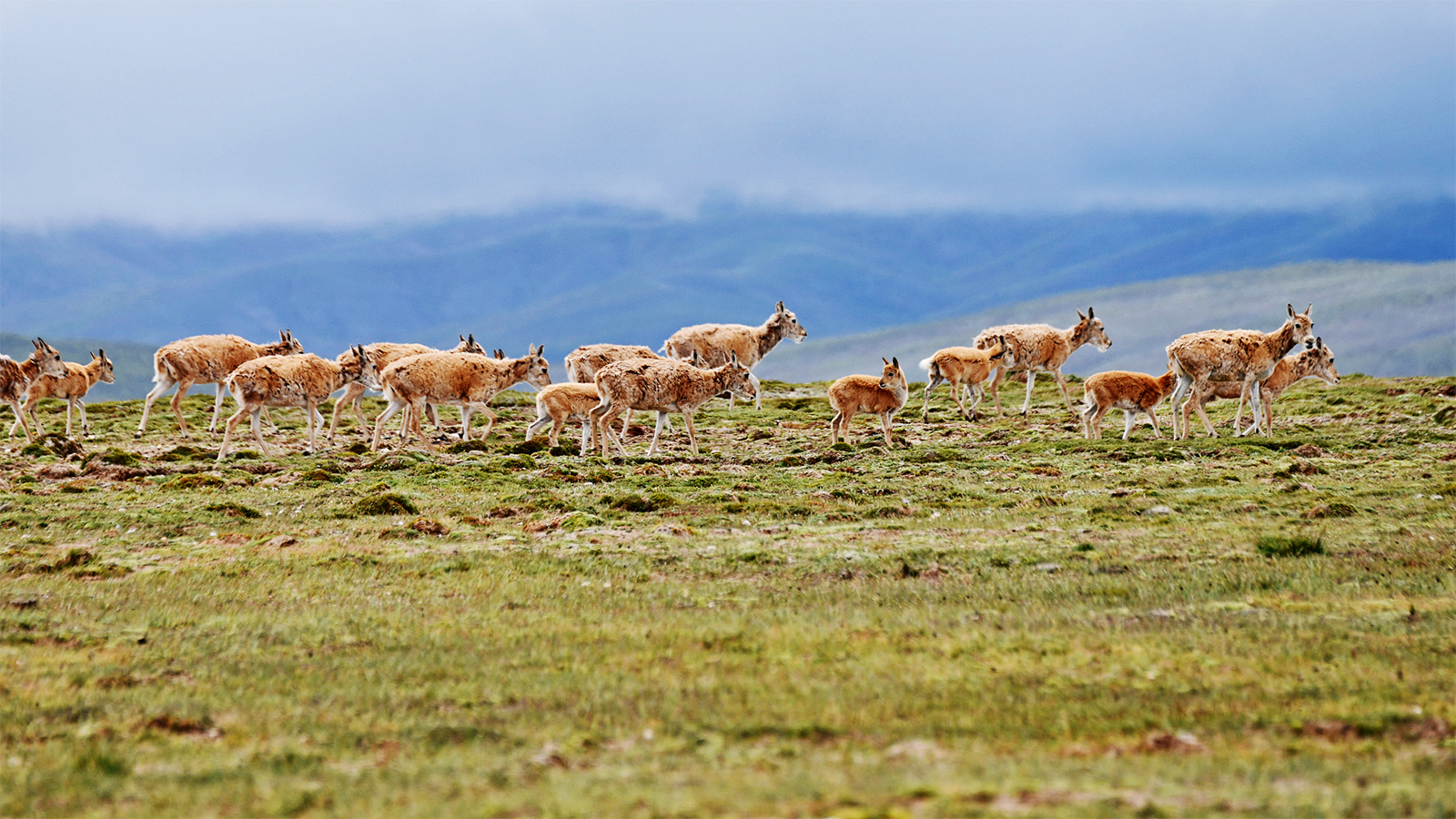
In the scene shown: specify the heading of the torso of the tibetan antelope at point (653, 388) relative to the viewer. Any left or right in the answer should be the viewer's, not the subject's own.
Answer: facing to the right of the viewer

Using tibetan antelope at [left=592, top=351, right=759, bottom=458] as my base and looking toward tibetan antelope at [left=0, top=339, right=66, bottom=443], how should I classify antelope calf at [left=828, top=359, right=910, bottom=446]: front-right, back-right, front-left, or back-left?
back-right

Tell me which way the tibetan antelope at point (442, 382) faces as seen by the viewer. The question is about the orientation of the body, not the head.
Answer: to the viewer's right

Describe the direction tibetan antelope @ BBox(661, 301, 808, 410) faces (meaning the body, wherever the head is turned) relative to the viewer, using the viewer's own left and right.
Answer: facing to the right of the viewer

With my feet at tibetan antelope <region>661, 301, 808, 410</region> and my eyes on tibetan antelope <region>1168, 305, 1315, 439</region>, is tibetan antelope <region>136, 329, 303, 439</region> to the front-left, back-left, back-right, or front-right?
back-right

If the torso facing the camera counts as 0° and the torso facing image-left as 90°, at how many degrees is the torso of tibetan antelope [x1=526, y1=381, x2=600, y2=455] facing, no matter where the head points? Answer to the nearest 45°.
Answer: approximately 270°

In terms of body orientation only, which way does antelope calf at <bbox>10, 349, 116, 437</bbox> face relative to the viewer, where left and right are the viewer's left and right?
facing to the right of the viewer

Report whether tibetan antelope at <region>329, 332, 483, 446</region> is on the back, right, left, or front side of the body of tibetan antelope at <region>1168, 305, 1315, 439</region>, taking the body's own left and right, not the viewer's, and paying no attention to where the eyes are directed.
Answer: back

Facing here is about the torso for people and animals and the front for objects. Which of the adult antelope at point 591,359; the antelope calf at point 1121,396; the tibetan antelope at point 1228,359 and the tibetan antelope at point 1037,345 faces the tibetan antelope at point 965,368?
the adult antelope at point 591,359

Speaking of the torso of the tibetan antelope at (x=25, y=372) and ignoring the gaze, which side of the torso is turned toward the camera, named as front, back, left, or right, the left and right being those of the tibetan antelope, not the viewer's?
right

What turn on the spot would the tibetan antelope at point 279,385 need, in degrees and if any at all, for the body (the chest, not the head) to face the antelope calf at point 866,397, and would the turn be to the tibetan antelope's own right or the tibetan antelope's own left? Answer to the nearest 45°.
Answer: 0° — it already faces it

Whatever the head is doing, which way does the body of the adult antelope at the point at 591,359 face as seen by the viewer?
to the viewer's right

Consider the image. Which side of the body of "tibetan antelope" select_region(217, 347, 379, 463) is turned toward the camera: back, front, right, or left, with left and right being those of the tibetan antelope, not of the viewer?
right

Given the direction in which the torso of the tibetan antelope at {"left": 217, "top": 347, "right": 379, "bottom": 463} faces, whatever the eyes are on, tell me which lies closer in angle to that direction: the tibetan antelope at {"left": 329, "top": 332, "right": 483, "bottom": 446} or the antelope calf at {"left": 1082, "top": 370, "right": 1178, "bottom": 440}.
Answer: the antelope calf

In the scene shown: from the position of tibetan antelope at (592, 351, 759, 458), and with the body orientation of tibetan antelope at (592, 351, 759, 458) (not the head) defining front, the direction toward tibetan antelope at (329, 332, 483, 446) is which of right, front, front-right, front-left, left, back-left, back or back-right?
back-left

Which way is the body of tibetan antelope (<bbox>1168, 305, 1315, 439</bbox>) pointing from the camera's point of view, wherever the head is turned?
to the viewer's right

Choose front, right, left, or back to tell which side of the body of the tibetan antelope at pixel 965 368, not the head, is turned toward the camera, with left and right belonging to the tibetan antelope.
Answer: right
